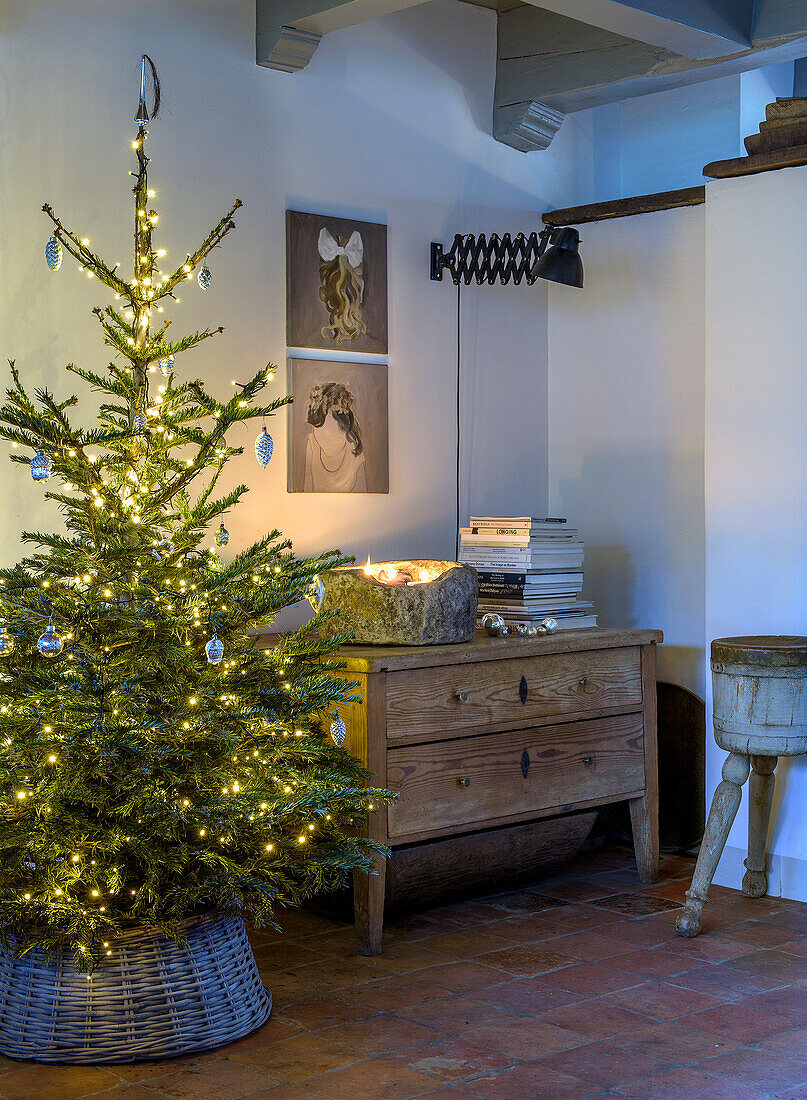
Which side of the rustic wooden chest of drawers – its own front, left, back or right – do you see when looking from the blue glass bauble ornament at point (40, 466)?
right

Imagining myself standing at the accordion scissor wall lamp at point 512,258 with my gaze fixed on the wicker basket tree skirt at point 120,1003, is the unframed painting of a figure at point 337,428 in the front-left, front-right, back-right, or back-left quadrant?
front-right

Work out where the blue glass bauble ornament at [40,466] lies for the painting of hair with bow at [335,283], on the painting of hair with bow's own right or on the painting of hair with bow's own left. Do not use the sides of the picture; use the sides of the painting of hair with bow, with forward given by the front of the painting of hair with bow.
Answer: on the painting of hair with bow's own right

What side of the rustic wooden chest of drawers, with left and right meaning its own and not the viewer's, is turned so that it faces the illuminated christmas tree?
right

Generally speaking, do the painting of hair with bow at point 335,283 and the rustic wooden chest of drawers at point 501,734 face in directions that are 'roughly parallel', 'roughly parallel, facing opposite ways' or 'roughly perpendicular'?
roughly parallel

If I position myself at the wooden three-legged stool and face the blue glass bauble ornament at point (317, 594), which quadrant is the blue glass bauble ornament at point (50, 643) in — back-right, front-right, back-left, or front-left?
front-left

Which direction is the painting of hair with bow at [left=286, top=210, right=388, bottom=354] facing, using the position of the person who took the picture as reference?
facing the viewer and to the right of the viewer

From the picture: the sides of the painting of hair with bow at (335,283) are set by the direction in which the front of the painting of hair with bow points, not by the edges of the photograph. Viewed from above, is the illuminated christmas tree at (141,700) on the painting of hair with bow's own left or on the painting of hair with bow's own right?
on the painting of hair with bow's own right

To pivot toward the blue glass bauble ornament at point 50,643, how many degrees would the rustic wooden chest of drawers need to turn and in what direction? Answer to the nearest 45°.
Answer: approximately 90° to its right

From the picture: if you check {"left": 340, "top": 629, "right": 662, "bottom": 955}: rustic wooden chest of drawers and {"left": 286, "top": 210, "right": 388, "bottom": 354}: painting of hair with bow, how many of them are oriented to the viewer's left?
0
